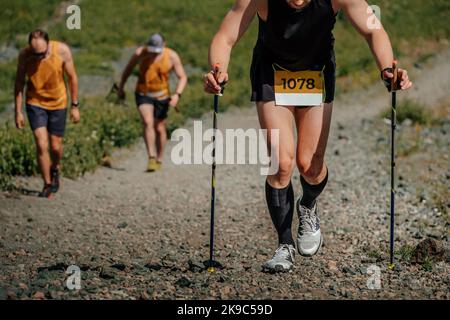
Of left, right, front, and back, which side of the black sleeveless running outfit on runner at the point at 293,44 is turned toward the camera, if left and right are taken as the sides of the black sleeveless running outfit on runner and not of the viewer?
front

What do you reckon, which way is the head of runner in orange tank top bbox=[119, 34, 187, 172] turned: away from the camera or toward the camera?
toward the camera

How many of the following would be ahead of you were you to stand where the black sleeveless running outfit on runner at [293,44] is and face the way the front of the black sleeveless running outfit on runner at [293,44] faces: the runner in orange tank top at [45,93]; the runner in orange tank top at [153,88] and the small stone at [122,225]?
0

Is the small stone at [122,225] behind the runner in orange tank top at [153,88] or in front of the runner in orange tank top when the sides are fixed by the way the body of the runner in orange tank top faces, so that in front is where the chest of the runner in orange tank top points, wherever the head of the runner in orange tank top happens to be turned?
in front

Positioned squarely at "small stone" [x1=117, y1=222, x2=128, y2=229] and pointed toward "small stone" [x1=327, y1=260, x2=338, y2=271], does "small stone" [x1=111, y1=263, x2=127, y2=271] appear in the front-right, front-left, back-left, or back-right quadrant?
front-right

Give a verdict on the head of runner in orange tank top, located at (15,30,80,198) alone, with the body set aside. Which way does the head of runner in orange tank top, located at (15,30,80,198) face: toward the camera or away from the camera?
toward the camera

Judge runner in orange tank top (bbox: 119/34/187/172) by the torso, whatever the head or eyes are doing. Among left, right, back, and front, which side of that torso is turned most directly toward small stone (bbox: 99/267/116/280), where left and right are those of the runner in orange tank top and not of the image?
front

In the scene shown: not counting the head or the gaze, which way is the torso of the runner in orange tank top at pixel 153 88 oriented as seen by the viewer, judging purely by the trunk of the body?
toward the camera

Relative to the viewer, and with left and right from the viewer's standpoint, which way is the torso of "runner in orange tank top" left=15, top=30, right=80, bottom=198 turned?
facing the viewer

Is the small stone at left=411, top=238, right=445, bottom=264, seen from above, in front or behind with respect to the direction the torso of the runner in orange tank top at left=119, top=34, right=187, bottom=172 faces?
in front

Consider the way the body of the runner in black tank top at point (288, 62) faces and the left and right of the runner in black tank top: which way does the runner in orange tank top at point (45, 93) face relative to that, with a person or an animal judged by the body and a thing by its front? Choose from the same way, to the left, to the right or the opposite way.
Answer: the same way

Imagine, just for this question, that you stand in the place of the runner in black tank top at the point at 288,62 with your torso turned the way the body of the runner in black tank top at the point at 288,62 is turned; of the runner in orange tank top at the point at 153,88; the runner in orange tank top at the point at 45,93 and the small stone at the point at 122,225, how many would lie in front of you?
0

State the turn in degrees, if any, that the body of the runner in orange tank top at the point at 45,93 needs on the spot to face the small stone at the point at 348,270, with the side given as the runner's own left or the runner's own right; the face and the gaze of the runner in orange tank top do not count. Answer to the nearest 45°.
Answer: approximately 45° to the runner's own left
